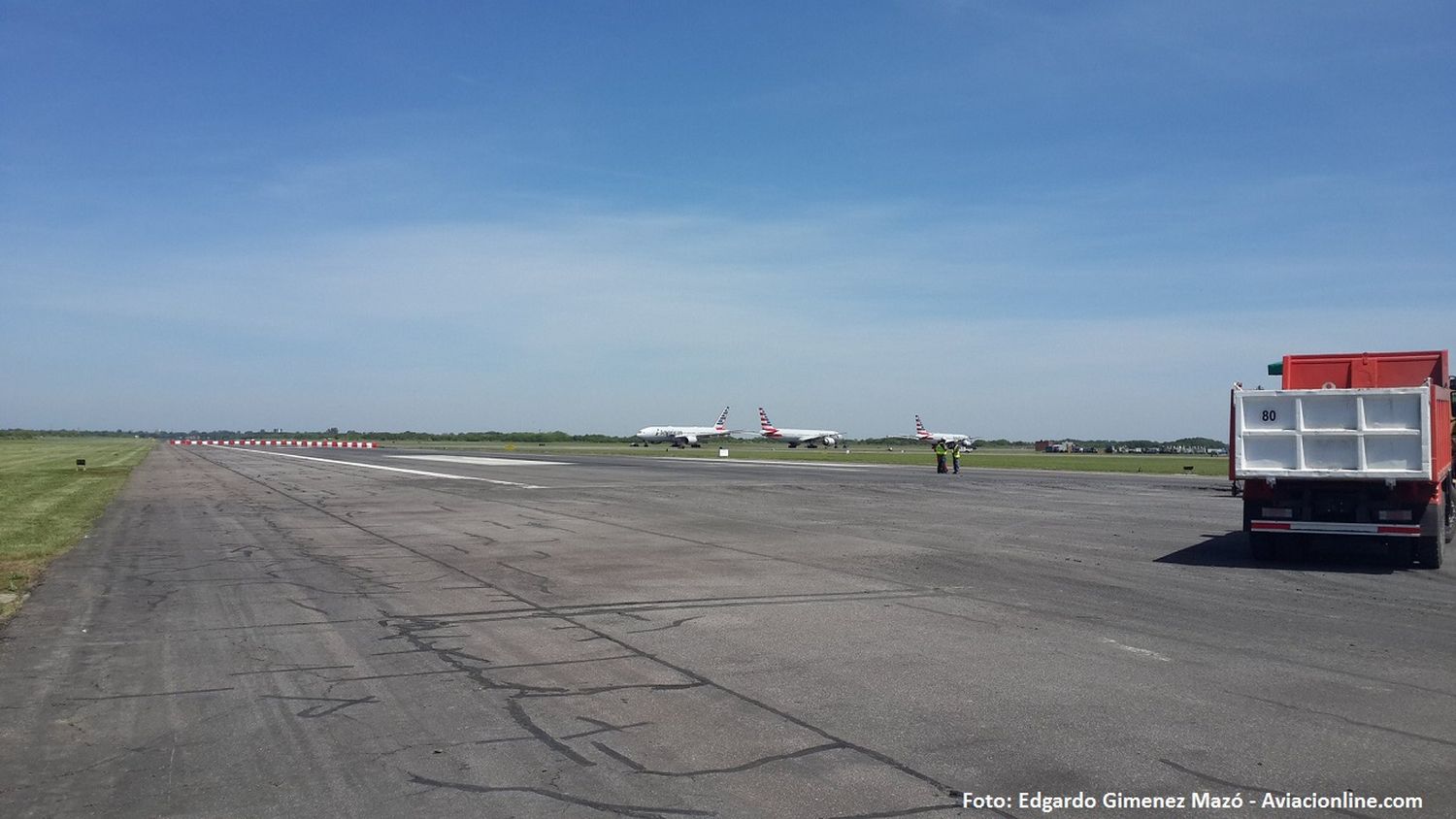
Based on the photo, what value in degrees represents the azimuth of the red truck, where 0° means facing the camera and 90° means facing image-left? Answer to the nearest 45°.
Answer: approximately 180°
